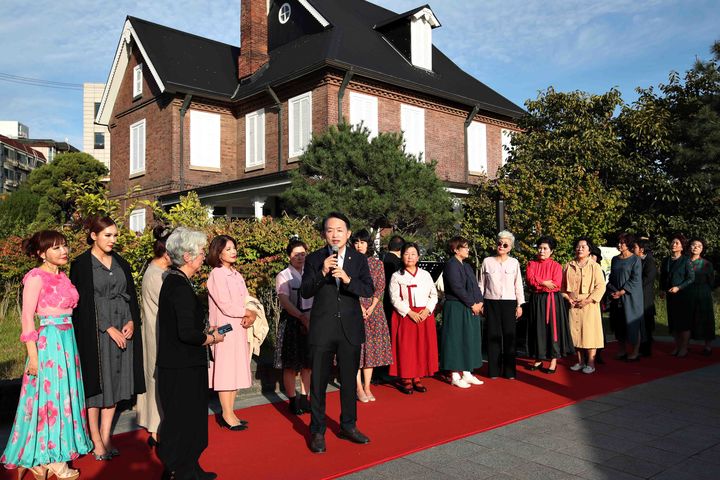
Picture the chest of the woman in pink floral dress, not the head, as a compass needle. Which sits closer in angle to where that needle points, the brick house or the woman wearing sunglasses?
the woman wearing sunglasses

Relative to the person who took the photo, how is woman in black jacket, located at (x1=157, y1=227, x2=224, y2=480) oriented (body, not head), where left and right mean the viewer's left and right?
facing to the right of the viewer

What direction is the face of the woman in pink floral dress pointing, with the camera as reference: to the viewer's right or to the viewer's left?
to the viewer's right

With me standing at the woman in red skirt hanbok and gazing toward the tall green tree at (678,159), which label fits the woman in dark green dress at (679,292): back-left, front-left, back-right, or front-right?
front-right

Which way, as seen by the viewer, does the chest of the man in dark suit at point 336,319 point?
toward the camera

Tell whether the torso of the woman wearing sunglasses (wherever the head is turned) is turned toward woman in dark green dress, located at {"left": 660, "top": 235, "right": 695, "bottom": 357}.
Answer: no

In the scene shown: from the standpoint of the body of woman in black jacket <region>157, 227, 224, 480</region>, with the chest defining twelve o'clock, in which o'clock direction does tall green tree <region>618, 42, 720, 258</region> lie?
The tall green tree is roughly at 11 o'clock from the woman in black jacket.

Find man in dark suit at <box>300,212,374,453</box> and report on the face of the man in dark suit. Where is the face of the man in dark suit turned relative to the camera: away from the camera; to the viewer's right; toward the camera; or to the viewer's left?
toward the camera

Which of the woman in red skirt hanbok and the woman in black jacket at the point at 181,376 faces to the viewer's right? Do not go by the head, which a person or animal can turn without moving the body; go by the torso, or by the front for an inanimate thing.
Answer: the woman in black jacket

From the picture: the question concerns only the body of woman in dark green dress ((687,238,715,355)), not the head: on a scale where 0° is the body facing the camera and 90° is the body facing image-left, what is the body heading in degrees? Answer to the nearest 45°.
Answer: approximately 45°

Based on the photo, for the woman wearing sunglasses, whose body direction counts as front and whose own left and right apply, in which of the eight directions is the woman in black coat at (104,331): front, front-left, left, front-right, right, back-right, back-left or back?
front-right

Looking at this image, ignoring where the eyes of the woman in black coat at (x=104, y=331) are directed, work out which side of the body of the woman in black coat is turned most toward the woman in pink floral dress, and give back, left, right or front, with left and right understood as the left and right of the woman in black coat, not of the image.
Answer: right

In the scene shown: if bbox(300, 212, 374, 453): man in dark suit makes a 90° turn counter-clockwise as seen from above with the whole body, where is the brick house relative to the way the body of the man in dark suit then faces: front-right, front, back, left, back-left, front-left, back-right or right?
left

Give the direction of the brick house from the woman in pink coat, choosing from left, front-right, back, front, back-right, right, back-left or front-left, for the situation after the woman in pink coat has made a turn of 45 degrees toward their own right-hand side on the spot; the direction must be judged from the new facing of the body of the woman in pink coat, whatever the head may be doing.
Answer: back

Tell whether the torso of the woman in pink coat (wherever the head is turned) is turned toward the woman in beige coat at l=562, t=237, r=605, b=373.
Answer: no

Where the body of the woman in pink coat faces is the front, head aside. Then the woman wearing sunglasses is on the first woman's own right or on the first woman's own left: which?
on the first woman's own left
